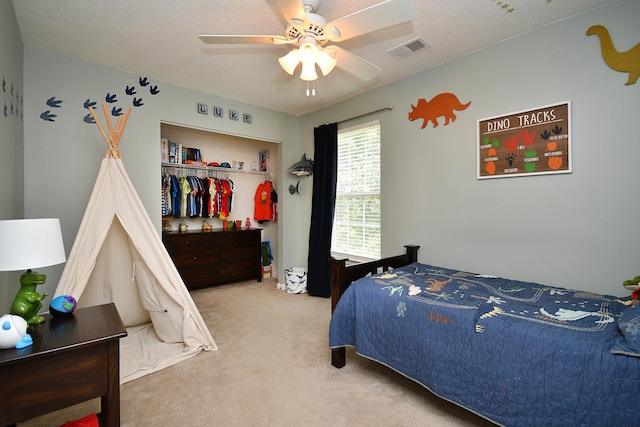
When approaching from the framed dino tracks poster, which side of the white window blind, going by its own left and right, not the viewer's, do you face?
left

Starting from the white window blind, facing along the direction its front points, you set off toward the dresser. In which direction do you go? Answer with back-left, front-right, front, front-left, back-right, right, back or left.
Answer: front-right

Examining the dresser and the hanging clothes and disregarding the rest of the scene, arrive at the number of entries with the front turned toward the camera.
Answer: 2

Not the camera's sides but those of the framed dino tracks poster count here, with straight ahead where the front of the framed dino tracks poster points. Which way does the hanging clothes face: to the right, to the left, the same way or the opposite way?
to the left

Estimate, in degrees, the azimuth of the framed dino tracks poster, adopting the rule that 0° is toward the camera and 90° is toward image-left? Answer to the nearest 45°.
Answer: approximately 45°

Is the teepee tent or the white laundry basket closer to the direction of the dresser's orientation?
the teepee tent

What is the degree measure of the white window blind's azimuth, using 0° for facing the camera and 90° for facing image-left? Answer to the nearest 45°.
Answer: approximately 45°

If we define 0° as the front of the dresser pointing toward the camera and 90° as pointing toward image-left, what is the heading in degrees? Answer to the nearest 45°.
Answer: approximately 0°
